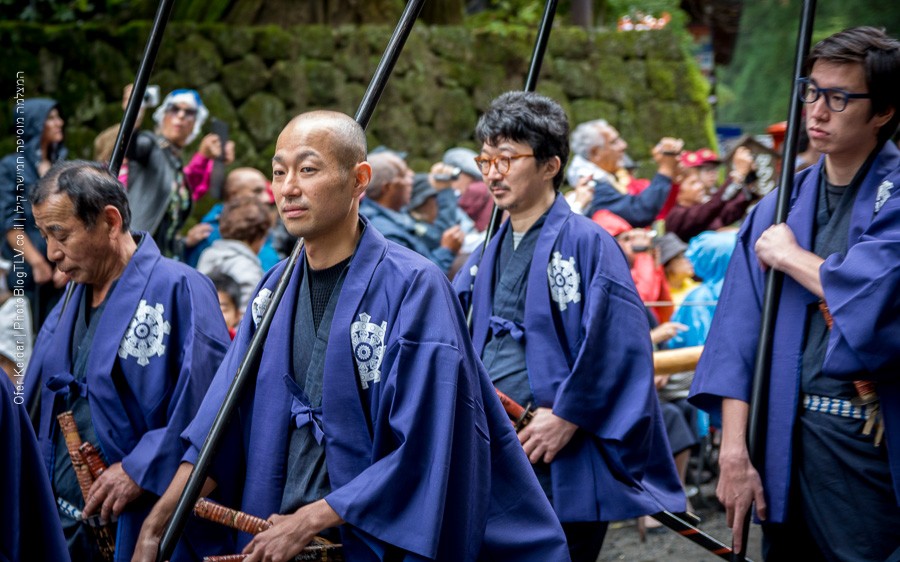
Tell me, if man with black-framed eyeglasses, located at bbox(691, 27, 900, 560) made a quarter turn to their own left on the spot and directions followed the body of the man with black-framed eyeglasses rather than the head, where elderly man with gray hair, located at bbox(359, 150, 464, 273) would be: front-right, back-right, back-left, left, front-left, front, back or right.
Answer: back

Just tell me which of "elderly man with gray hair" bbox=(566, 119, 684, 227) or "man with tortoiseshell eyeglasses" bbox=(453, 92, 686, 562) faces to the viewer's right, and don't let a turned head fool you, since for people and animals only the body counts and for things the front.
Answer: the elderly man with gray hair

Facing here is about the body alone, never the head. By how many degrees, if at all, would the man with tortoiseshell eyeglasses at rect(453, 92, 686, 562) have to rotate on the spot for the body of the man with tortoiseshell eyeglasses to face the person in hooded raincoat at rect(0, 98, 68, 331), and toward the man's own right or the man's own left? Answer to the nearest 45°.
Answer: approximately 90° to the man's own right

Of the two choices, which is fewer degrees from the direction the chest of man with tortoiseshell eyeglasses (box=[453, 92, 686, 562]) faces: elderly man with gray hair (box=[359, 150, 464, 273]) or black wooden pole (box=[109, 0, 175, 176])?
the black wooden pole

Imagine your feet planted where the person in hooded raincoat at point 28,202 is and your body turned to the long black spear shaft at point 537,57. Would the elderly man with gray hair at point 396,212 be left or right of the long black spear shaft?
left

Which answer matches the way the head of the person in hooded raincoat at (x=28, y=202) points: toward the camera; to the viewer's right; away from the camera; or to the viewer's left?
to the viewer's right

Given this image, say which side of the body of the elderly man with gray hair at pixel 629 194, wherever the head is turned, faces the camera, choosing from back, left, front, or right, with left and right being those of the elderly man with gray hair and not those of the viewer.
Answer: right

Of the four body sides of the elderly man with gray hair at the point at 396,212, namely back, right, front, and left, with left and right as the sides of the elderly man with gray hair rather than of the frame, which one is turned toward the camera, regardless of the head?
right
